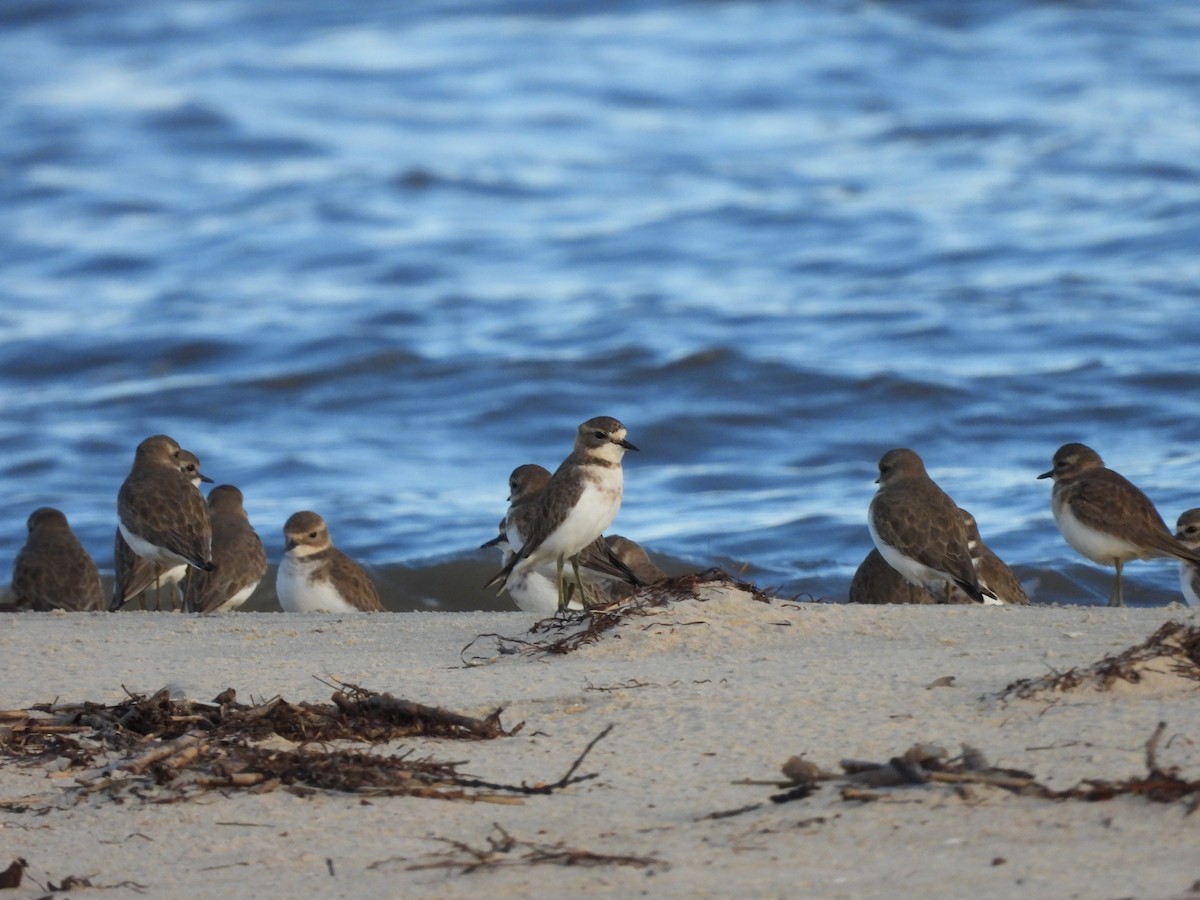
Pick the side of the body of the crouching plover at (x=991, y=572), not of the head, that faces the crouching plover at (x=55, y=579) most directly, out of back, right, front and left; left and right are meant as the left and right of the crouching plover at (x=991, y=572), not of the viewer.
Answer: front

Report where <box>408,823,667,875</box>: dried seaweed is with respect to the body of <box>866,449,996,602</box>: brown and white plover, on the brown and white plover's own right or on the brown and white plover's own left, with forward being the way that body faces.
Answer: on the brown and white plover's own left

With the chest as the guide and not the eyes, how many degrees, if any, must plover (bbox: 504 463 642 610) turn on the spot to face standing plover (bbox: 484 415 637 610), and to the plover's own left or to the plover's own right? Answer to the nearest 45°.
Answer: approximately 90° to the plover's own left

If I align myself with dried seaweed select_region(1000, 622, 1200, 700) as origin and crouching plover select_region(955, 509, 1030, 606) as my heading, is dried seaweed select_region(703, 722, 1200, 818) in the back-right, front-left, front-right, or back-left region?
back-left

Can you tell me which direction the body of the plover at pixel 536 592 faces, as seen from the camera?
to the viewer's left

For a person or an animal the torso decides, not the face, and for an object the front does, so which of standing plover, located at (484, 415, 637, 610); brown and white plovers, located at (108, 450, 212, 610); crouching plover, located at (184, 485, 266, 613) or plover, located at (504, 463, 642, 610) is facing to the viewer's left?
the plover

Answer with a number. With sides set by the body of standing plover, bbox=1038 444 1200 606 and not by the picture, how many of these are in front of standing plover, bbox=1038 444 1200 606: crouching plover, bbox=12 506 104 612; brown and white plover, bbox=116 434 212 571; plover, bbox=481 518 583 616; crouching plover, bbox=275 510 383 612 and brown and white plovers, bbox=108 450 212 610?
5

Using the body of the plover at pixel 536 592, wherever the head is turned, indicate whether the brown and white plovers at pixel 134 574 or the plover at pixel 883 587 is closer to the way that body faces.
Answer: the brown and white plovers

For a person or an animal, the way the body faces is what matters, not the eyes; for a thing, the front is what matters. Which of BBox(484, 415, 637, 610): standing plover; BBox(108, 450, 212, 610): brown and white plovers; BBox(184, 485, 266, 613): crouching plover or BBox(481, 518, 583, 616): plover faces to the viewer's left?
the plover

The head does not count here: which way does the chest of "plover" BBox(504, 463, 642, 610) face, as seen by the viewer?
to the viewer's left
